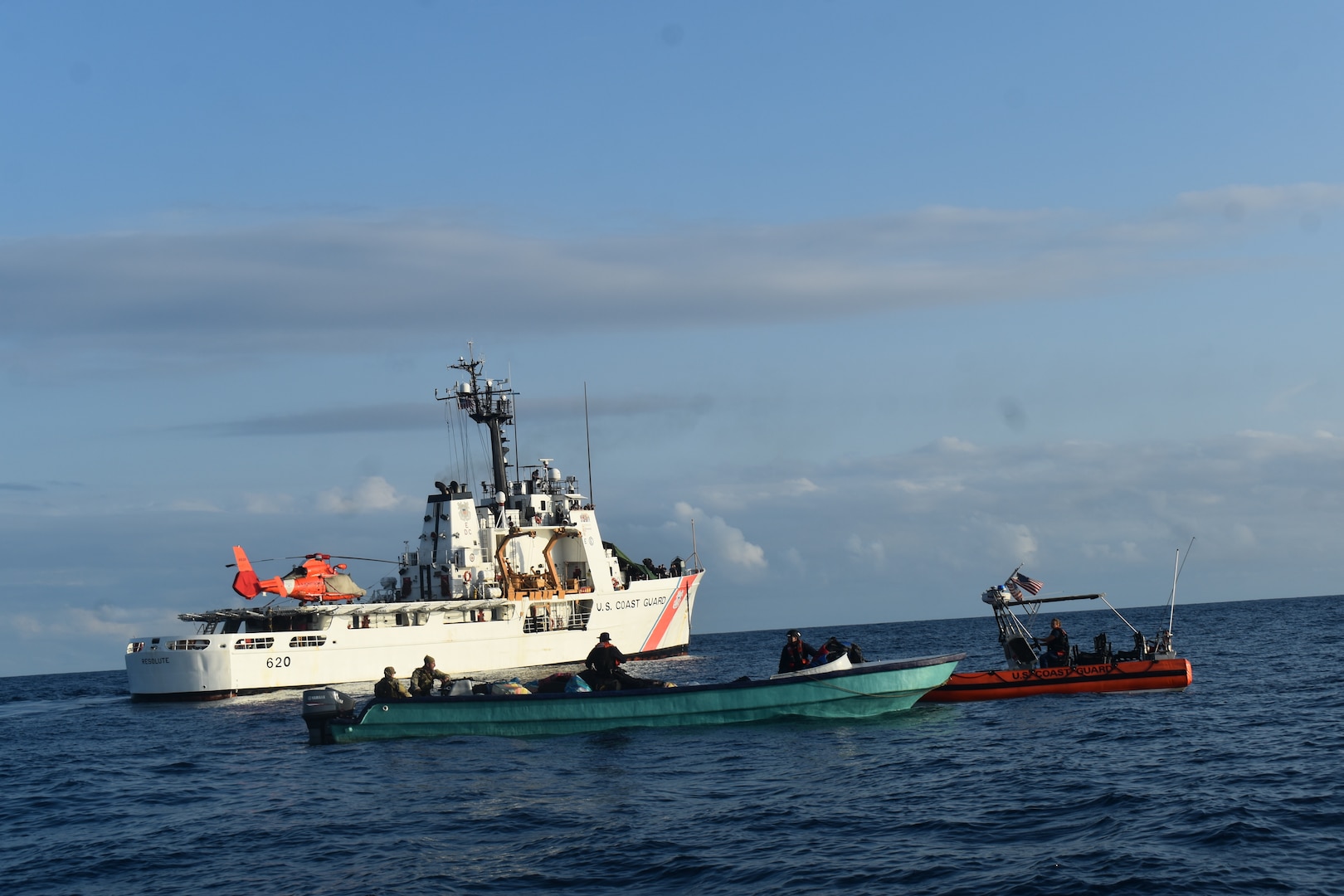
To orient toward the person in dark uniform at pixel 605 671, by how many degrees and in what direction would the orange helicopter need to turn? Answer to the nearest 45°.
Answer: approximately 90° to its right

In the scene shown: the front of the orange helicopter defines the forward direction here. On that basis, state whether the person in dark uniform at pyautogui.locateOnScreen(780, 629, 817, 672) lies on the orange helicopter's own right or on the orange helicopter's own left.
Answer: on the orange helicopter's own right

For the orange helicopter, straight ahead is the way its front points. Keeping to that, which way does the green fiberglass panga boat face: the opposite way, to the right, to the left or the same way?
the same way

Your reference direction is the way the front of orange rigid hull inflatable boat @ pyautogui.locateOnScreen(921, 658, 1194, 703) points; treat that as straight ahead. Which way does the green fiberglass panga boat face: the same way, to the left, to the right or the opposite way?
the same way

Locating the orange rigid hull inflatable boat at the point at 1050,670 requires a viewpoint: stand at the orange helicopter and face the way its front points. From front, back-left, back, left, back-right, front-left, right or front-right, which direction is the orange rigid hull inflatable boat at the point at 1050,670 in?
front-right

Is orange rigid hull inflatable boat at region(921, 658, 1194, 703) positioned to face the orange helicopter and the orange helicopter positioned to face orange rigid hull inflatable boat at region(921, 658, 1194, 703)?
no

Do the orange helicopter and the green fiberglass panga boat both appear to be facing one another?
no

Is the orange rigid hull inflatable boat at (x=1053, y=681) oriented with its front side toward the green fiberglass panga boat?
no

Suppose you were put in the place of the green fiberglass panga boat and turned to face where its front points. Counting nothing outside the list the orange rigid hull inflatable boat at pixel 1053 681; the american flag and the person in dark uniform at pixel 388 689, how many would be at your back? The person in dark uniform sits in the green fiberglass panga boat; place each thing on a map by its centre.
1

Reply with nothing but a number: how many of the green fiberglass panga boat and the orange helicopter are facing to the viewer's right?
2

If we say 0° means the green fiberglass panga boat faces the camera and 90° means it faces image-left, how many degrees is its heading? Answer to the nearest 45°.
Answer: approximately 270°

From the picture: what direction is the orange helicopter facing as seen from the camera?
to the viewer's right

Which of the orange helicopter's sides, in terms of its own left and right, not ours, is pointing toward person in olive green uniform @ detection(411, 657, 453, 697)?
right
